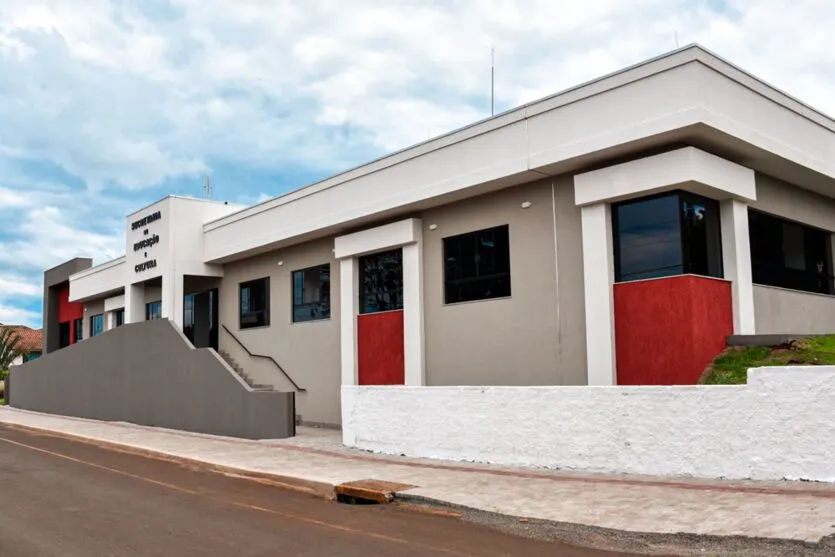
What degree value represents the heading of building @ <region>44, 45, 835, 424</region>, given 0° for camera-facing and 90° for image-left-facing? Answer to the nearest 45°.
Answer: approximately 45°

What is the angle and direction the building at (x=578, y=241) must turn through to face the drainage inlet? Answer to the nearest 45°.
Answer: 0° — it already faces it

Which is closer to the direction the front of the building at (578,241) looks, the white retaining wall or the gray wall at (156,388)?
the white retaining wall

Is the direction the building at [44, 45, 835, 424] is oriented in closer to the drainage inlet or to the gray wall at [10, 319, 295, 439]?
the drainage inlet
